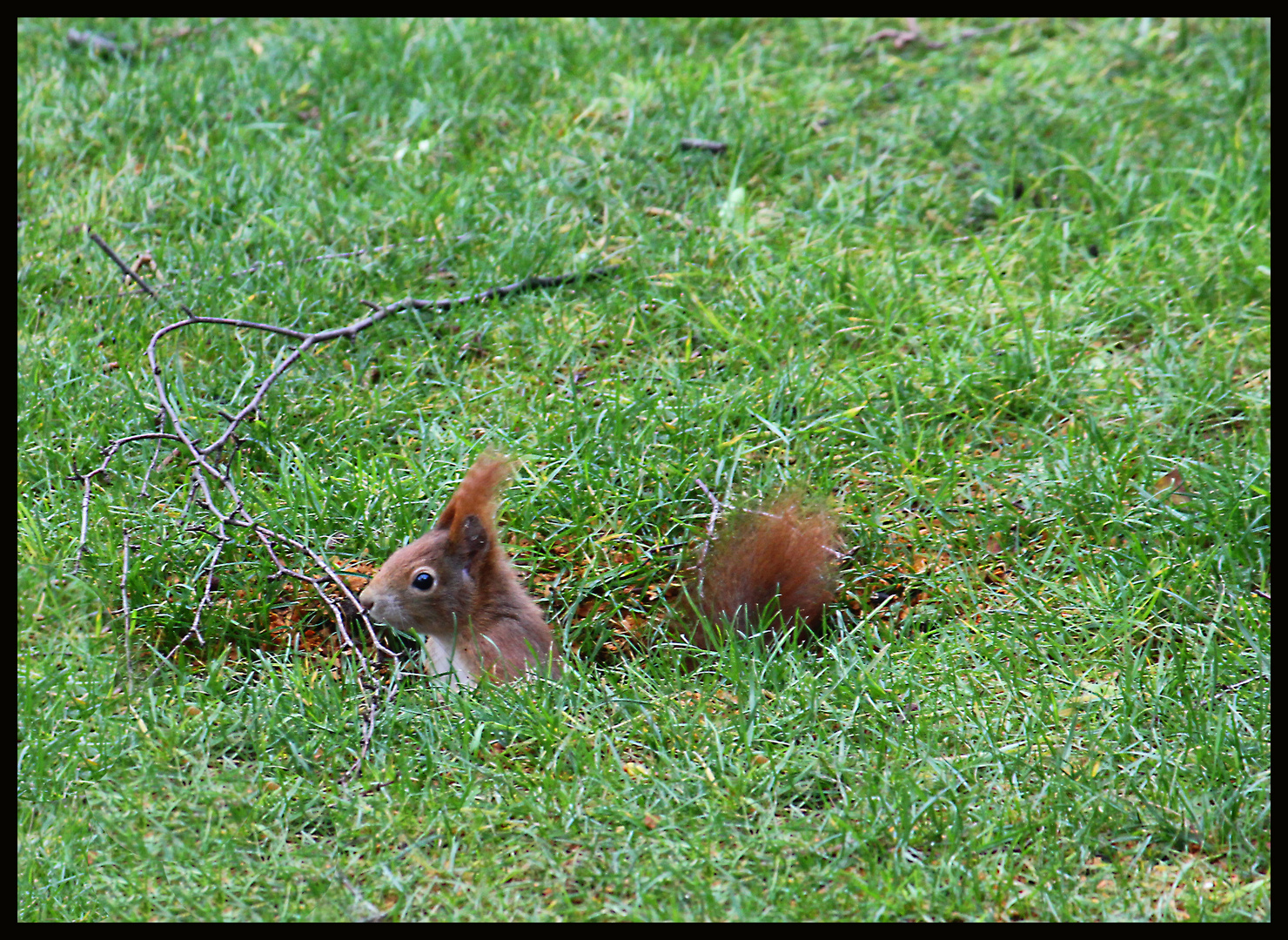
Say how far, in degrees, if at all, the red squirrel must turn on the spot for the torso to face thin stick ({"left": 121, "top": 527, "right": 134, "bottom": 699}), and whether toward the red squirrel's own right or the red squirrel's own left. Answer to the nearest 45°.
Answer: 0° — it already faces it

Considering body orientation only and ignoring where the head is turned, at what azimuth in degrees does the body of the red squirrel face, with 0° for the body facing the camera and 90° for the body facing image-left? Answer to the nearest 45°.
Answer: approximately 90°

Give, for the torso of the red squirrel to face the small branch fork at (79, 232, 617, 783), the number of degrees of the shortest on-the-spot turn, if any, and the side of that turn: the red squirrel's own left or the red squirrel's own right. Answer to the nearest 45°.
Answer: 0° — it already faces it
